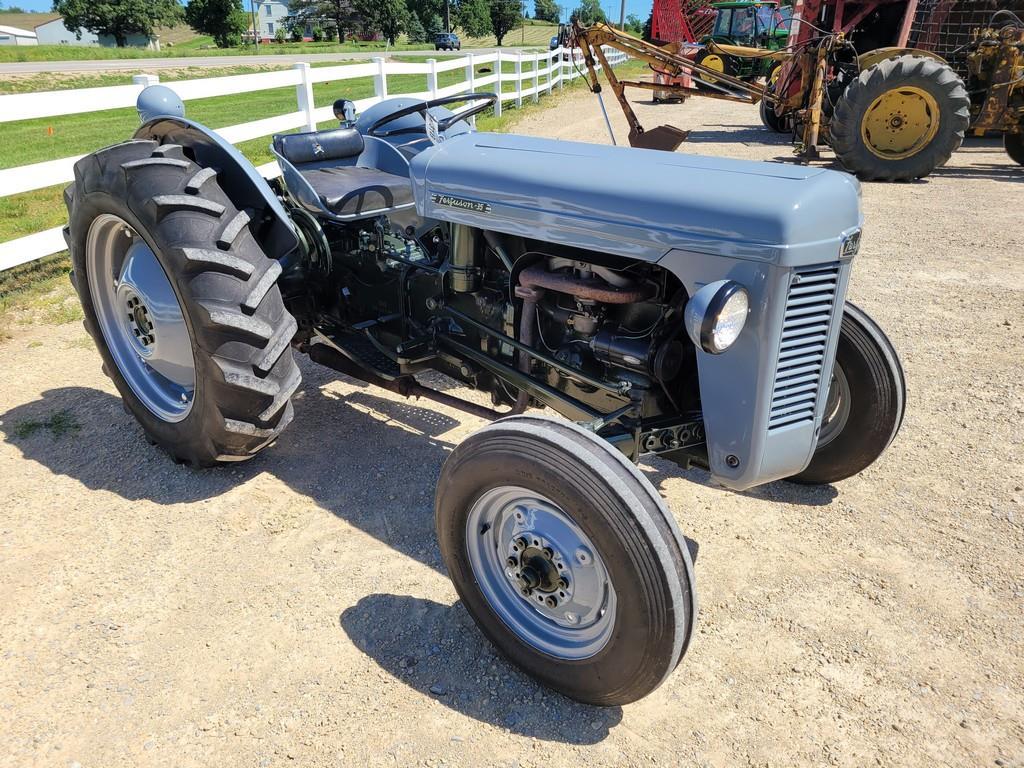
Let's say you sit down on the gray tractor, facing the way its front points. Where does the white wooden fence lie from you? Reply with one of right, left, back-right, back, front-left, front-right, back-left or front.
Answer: back

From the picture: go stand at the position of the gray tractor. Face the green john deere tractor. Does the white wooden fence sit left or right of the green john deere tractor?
left

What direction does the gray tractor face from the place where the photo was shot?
facing the viewer and to the right of the viewer

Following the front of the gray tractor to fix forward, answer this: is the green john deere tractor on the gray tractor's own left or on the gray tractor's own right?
on the gray tractor's own left
